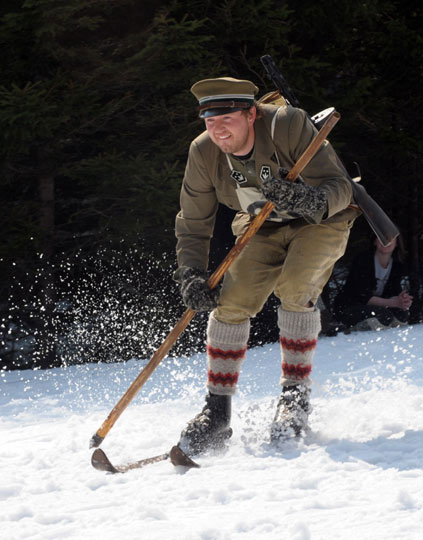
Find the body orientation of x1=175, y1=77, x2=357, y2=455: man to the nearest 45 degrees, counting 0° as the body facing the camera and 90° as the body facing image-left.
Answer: approximately 45°

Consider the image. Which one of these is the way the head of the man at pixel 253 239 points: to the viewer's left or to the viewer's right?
to the viewer's left

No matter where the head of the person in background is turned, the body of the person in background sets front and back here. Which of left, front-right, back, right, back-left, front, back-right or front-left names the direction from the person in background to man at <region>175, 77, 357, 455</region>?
front-right

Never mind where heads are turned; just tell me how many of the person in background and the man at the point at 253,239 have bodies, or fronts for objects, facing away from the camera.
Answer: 0

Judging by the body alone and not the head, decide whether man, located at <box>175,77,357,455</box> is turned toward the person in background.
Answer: no

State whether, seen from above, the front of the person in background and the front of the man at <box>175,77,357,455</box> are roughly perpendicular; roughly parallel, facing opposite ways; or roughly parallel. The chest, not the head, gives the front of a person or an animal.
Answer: roughly perpendicular
